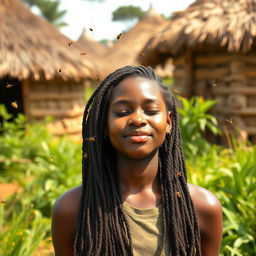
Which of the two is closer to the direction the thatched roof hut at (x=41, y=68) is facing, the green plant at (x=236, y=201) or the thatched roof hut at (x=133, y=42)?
the green plant

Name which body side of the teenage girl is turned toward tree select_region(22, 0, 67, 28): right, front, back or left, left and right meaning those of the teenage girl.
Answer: back

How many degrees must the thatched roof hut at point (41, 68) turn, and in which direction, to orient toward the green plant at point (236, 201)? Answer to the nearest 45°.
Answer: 0° — it already faces it

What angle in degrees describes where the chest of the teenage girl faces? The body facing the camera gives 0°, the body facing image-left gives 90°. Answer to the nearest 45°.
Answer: approximately 0°

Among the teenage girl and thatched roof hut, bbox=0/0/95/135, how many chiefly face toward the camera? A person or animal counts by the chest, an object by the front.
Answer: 2

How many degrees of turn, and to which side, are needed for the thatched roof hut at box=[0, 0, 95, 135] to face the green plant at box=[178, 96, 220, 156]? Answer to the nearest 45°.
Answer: approximately 45° to its left

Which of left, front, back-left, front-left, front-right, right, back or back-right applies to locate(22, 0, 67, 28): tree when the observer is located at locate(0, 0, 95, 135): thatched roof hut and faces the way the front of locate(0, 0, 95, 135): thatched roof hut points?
back

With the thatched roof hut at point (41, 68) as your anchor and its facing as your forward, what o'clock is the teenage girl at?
The teenage girl is roughly at 12 o'clock from the thatched roof hut.

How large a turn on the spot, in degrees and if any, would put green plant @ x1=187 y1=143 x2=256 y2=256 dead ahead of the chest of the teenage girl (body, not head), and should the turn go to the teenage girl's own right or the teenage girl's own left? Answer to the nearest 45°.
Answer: approximately 135° to the teenage girl's own left
